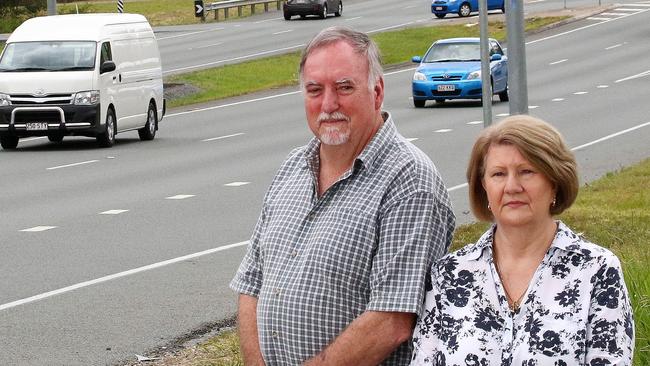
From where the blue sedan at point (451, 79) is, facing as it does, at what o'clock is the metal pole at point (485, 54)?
The metal pole is roughly at 12 o'clock from the blue sedan.

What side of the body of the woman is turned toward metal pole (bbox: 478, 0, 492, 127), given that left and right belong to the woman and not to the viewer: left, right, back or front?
back

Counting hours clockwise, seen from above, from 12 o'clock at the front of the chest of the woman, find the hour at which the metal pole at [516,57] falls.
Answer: The metal pole is roughly at 6 o'clock from the woman.

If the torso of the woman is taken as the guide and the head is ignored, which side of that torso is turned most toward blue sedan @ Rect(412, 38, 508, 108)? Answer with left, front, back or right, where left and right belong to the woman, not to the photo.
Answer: back

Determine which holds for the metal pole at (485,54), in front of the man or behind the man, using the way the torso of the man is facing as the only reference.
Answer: behind

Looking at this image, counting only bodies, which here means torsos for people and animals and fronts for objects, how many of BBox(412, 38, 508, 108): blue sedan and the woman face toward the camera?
2

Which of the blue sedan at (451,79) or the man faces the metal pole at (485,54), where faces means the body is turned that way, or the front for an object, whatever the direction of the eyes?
the blue sedan

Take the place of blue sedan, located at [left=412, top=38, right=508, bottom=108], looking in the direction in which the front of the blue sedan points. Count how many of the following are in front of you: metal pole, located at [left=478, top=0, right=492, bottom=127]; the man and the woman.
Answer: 3

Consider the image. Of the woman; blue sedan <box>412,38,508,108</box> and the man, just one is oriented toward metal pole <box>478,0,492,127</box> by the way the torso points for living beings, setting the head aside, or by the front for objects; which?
the blue sedan

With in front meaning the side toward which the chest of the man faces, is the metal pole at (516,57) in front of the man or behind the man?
behind

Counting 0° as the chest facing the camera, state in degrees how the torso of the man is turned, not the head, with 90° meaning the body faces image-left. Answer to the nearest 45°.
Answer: approximately 45°
